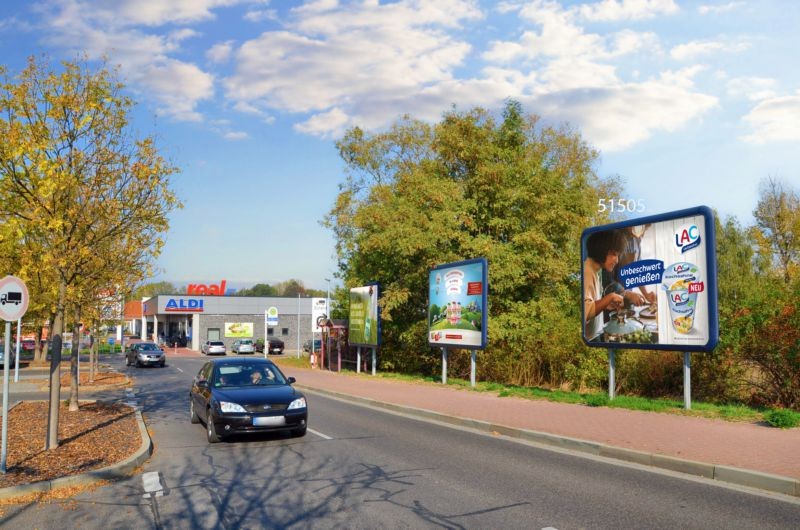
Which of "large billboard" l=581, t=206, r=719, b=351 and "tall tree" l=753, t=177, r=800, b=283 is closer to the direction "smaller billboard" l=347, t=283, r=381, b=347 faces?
the large billboard

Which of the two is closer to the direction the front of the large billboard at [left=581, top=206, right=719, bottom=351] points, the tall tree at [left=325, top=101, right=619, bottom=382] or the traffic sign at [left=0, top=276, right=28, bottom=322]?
the traffic sign

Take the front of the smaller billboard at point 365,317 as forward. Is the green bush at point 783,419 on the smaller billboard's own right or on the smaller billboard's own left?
on the smaller billboard's own left

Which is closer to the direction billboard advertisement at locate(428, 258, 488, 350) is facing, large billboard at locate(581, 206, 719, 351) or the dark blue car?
the dark blue car

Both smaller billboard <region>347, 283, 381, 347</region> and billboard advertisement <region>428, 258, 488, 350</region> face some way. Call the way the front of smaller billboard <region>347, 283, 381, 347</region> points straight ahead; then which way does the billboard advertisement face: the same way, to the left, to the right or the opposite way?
the same way

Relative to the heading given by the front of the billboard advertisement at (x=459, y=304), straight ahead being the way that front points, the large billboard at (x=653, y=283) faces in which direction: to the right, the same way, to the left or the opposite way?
the same way

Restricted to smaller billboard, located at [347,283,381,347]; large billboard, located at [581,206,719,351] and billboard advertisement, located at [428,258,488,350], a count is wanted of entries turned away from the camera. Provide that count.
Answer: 0

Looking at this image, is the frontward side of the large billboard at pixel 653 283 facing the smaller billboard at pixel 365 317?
no

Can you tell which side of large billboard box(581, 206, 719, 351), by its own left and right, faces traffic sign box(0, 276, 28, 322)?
front

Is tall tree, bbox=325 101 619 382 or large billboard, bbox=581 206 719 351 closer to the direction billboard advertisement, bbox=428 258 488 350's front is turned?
the large billboard

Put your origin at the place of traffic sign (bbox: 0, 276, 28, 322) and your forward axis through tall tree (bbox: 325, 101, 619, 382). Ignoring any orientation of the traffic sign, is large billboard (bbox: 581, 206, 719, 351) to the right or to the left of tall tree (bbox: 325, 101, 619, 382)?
right

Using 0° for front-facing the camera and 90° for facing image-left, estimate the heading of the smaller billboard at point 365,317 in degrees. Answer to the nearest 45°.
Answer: approximately 45°

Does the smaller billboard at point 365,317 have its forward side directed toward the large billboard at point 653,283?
no

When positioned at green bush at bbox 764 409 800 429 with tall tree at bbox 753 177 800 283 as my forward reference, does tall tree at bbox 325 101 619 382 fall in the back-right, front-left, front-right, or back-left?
front-left

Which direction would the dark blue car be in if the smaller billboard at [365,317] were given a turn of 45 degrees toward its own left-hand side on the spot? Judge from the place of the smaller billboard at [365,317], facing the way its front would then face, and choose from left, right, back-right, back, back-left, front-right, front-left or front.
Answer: front

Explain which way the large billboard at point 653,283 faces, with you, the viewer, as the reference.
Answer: facing the viewer and to the left of the viewer

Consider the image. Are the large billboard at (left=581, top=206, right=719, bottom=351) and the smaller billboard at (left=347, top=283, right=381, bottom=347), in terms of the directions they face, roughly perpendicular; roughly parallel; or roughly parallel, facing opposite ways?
roughly parallel

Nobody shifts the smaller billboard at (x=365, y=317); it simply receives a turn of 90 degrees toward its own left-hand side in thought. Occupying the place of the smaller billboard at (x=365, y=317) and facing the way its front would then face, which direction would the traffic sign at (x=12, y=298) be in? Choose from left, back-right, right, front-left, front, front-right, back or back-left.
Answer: front-right
